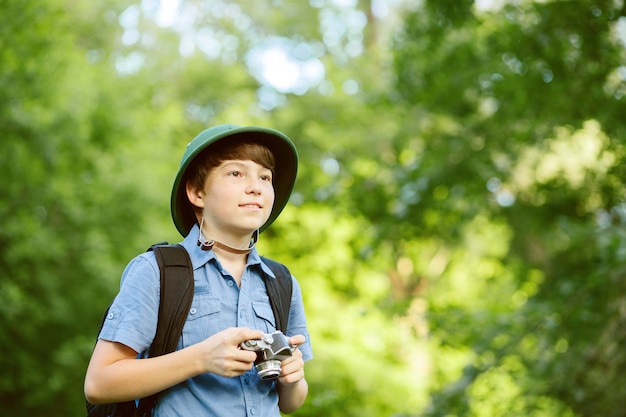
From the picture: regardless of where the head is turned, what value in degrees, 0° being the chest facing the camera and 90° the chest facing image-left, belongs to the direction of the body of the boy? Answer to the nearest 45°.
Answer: approximately 315°
